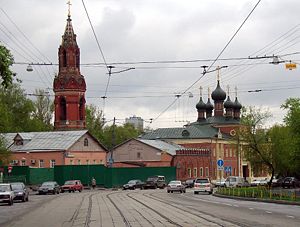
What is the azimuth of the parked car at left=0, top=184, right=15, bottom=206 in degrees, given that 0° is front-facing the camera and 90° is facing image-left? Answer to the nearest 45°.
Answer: approximately 45°

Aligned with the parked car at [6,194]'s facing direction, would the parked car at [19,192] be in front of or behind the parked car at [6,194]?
behind
